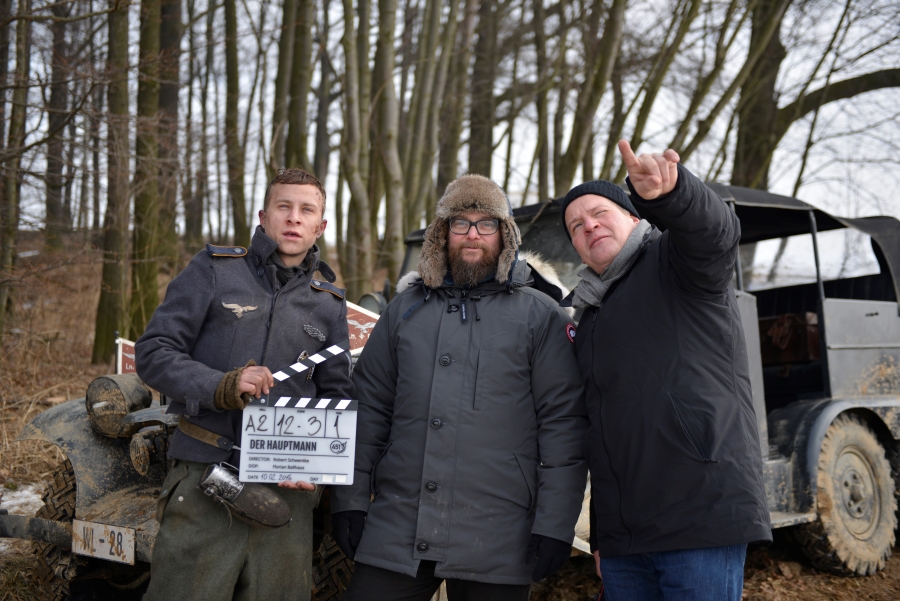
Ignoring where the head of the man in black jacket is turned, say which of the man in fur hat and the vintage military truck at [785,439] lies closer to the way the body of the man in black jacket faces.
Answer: the man in fur hat

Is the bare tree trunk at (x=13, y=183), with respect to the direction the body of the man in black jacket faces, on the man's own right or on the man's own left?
on the man's own right

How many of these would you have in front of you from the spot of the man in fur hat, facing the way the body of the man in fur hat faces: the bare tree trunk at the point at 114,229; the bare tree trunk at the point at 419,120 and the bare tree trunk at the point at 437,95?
0

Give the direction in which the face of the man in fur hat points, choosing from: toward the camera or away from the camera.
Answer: toward the camera

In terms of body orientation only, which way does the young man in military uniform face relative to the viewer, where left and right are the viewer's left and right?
facing the viewer

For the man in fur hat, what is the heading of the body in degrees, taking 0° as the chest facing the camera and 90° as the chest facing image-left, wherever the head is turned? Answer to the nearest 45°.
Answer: approximately 0°

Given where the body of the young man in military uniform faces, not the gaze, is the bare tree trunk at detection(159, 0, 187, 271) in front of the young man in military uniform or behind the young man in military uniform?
behind

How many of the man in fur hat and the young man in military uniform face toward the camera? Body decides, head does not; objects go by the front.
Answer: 2

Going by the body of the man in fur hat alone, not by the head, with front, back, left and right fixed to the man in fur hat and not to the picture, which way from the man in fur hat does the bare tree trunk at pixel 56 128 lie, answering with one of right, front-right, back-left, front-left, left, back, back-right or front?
back-right

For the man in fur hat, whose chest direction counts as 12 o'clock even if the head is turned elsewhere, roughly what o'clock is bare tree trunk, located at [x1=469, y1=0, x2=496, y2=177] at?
The bare tree trunk is roughly at 6 o'clock from the man in fur hat.

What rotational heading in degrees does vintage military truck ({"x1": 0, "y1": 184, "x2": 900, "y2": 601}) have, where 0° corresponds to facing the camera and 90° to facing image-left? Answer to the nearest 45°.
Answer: approximately 45°

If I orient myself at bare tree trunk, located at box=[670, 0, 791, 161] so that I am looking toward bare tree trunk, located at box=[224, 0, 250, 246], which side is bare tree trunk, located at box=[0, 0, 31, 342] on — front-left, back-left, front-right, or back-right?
front-left

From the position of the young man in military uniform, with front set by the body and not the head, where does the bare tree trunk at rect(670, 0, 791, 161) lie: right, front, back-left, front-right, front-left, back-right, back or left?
back-left

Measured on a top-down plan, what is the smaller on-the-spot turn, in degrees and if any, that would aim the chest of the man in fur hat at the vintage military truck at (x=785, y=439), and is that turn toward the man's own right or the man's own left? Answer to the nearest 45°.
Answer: approximately 135° to the man's own left

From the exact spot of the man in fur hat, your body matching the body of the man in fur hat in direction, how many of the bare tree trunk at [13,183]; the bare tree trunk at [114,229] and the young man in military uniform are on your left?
0

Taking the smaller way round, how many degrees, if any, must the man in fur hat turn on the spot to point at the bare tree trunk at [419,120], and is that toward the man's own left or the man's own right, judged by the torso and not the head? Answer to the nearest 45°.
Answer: approximately 180°
